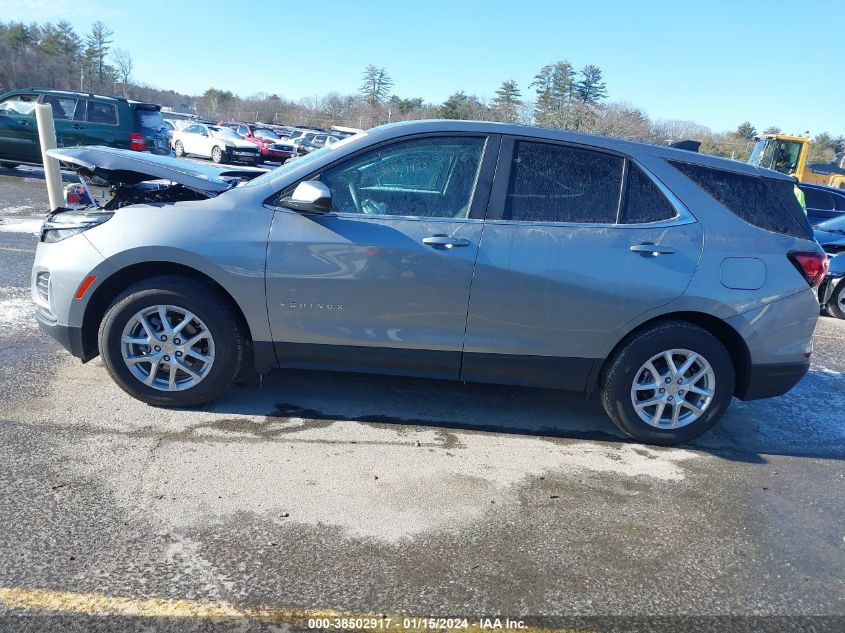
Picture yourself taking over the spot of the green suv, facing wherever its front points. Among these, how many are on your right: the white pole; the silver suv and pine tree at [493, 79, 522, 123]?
1

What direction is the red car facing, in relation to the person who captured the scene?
facing the viewer and to the right of the viewer

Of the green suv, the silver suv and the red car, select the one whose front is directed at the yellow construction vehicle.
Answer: the red car

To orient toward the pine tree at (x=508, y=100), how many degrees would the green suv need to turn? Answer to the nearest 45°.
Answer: approximately 90° to its right

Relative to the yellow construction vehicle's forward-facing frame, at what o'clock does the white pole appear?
The white pole is roughly at 11 o'clock from the yellow construction vehicle.

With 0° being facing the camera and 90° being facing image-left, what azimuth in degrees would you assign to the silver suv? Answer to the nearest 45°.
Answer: approximately 90°

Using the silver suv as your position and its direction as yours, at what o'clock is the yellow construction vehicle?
The yellow construction vehicle is roughly at 4 o'clock from the silver suv.

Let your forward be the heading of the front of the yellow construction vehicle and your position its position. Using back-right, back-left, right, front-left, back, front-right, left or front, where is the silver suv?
front-left

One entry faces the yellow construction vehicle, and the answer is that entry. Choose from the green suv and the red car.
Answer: the red car

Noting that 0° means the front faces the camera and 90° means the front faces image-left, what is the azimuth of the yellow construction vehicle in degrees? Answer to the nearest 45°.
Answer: approximately 45°

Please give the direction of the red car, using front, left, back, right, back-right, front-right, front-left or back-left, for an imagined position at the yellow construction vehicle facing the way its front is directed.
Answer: front-right

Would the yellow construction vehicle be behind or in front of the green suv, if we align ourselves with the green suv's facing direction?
behind

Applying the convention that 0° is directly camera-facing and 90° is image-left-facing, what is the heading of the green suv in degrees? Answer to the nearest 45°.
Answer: approximately 135°

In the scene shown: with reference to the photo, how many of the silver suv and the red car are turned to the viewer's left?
1
